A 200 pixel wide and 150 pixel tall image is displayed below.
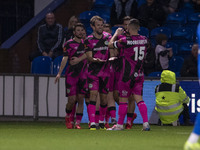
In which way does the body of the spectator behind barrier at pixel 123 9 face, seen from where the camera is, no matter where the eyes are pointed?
toward the camera

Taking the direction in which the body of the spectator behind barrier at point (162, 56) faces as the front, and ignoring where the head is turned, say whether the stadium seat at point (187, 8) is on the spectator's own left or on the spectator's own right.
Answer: on the spectator's own left

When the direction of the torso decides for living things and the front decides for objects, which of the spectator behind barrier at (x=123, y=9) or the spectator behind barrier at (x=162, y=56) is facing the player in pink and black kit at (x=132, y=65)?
the spectator behind barrier at (x=123, y=9)

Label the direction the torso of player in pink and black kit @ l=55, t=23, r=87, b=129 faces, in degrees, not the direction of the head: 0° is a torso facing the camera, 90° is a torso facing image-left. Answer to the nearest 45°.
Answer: approximately 315°

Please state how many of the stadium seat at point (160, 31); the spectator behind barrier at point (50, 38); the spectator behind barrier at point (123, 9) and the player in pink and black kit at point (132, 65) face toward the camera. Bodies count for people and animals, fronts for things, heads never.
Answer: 3

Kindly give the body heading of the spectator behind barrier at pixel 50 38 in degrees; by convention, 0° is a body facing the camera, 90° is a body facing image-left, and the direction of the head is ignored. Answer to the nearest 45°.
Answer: approximately 0°

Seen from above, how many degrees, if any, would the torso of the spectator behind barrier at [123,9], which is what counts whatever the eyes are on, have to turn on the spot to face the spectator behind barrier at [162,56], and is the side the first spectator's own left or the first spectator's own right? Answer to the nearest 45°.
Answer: approximately 45° to the first spectator's own left
